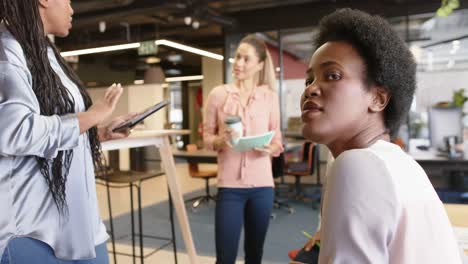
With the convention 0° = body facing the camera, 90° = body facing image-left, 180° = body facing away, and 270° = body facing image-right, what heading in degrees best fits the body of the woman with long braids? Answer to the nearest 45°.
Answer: approximately 270°

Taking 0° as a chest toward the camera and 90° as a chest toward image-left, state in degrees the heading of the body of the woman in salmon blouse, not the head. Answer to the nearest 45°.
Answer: approximately 0°

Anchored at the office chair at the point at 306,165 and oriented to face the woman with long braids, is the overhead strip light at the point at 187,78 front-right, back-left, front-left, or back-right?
back-right

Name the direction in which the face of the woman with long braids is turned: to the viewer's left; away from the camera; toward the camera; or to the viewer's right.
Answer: to the viewer's right
